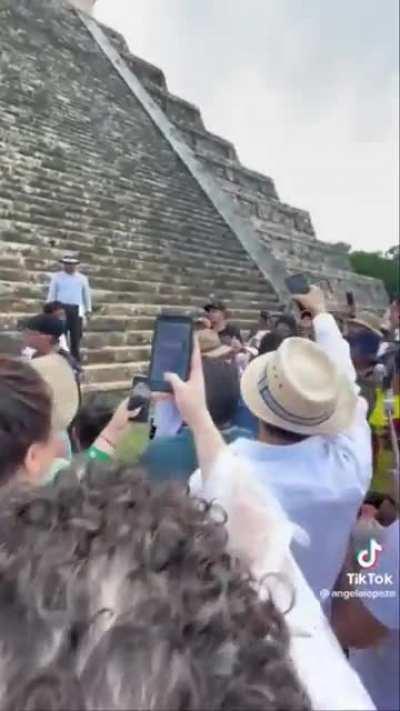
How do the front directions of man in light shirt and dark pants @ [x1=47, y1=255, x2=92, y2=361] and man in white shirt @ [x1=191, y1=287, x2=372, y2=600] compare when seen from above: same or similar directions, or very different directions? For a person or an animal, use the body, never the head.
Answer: very different directions

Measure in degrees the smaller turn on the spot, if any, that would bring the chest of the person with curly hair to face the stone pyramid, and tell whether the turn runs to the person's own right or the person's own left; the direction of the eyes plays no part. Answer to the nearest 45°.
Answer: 0° — they already face it

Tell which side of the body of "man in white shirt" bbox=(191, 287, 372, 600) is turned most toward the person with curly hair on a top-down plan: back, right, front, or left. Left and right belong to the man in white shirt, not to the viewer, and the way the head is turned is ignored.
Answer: back

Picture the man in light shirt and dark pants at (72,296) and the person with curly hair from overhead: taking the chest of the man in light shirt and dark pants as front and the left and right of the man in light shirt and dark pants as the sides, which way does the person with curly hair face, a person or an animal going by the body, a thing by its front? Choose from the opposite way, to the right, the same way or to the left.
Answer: the opposite way

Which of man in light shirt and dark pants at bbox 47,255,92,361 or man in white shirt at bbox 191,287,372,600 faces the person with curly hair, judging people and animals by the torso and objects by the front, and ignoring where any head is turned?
man in light shirt and dark pants at bbox 47,255,92,361

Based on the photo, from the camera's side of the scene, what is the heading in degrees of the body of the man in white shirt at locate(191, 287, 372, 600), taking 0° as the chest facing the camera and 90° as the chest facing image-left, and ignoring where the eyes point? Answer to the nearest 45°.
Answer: approximately 180°

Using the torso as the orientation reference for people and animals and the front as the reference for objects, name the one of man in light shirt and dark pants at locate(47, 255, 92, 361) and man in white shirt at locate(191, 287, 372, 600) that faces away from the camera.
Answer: man in white shirt at locate(191, 287, 372, 600)

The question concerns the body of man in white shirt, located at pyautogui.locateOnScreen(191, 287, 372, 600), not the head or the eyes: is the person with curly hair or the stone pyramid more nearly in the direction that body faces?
the stone pyramid

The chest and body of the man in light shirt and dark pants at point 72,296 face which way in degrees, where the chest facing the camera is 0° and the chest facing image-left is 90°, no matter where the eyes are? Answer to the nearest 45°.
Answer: approximately 0°

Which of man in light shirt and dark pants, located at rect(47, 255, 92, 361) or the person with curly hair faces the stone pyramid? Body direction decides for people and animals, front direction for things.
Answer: the person with curly hair

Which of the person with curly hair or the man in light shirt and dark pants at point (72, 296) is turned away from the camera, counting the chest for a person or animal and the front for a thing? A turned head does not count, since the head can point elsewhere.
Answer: the person with curly hair

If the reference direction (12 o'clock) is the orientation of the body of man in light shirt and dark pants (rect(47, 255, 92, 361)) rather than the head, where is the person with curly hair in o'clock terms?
The person with curly hair is roughly at 12 o'clock from the man in light shirt and dark pants.

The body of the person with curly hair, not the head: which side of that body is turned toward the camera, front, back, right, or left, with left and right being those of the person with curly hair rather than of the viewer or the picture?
back
